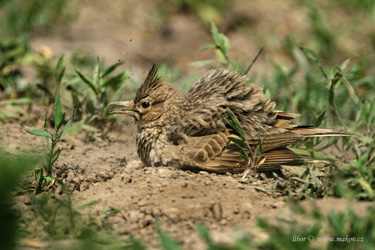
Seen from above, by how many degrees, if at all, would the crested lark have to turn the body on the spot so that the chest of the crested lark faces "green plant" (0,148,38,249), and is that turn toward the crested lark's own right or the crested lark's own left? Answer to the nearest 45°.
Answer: approximately 45° to the crested lark's own left

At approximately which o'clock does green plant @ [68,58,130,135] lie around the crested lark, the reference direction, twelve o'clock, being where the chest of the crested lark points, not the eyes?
The green plant is roughly at 1 o'clock from the crested lark.

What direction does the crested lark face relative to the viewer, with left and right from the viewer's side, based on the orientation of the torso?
facing to the left of the viewer
